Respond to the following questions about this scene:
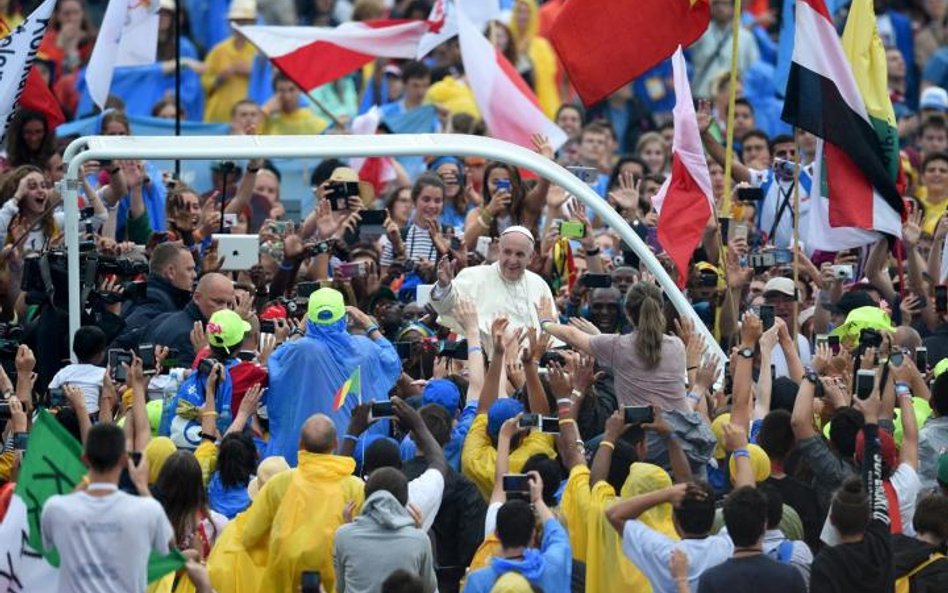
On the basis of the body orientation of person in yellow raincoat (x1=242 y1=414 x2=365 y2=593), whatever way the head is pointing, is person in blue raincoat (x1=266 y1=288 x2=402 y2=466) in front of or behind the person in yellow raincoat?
in front

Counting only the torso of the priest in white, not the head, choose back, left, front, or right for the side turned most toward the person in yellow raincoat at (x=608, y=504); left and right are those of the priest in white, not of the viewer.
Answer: front

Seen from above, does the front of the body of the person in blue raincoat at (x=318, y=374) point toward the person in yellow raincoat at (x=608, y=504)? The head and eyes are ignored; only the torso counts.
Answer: no

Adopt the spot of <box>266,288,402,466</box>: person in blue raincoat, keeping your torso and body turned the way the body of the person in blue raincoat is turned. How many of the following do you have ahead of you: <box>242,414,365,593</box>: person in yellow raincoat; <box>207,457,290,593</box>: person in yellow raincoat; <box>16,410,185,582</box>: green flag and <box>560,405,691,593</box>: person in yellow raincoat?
0

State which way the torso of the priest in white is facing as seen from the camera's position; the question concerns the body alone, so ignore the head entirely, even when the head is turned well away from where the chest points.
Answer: toward the camera

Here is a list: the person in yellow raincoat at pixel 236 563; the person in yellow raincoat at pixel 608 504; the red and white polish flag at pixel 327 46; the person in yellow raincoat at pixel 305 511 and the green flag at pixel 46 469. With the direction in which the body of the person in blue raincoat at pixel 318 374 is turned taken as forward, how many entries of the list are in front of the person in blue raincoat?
1

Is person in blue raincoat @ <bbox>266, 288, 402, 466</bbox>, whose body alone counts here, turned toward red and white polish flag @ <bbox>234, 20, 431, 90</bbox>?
yes

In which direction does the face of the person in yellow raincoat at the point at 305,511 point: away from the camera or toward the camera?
away from the camera

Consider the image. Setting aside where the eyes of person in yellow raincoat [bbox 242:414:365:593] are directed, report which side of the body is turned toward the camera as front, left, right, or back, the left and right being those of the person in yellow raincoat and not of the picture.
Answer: back

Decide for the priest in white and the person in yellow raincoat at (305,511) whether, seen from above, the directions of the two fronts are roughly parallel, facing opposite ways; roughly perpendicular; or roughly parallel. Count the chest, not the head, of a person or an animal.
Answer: roughly parallel, facing opposite ways

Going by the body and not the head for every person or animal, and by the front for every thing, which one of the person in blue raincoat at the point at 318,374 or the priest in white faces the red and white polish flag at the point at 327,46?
the person in blue raincoat

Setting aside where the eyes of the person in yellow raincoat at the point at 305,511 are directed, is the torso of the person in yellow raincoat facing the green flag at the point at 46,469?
no

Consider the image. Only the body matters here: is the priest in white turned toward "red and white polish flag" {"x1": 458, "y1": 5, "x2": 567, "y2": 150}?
no

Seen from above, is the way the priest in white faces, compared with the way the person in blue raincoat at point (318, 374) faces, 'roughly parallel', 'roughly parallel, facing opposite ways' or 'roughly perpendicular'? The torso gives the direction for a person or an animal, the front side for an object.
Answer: roughly parallel, facing opposite ways

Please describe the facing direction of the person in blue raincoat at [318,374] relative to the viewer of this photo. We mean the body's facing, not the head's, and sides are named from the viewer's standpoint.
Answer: facing away from the viewer

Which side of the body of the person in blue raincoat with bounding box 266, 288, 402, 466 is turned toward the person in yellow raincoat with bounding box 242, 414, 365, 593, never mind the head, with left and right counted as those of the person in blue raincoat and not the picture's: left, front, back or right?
back

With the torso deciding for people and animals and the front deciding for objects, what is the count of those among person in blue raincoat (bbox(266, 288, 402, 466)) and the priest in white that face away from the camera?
1

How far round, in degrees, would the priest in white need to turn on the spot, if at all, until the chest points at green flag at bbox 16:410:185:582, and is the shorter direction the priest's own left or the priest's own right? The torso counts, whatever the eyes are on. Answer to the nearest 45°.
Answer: approximately 45° to the priest's own right

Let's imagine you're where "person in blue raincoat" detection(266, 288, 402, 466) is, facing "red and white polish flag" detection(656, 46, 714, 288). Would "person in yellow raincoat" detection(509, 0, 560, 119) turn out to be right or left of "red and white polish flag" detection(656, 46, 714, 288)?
left

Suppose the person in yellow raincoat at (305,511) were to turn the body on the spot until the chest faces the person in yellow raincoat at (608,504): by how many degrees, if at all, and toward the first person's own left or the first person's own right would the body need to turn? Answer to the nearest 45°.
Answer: approximately 90° to the first person's own right
